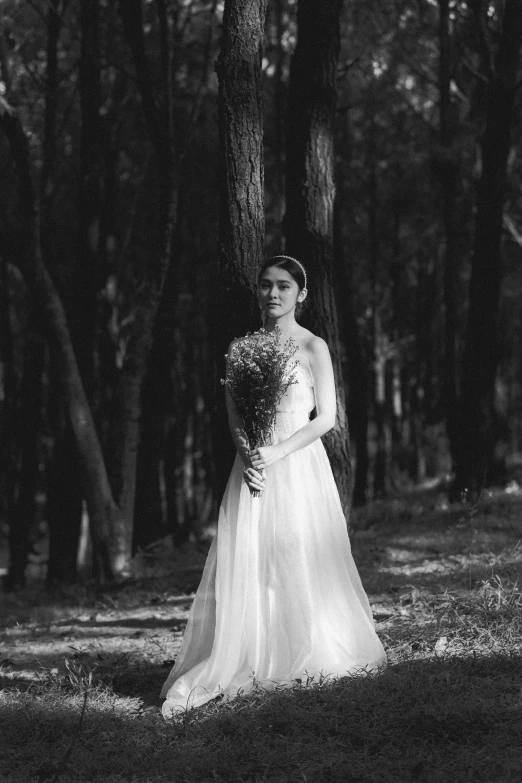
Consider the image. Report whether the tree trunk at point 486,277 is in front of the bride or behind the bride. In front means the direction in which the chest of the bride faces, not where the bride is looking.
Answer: behind

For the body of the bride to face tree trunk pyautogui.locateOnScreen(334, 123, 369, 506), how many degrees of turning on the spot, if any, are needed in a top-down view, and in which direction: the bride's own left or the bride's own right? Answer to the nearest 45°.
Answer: approximately 135° to the bride's own right

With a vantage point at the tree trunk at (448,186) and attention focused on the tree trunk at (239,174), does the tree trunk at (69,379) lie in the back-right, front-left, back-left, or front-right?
front-right

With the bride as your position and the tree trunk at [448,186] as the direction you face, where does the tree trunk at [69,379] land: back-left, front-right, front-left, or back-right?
front-left

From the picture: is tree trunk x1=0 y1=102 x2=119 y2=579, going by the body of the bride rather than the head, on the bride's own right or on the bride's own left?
on the bride's own right

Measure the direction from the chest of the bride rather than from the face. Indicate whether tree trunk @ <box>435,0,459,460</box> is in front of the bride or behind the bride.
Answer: behind

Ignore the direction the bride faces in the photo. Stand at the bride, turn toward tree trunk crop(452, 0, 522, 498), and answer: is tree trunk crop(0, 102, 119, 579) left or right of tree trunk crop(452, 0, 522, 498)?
left

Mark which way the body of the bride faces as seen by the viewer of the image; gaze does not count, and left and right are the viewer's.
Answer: facing the viewer and to the left of the viewer
